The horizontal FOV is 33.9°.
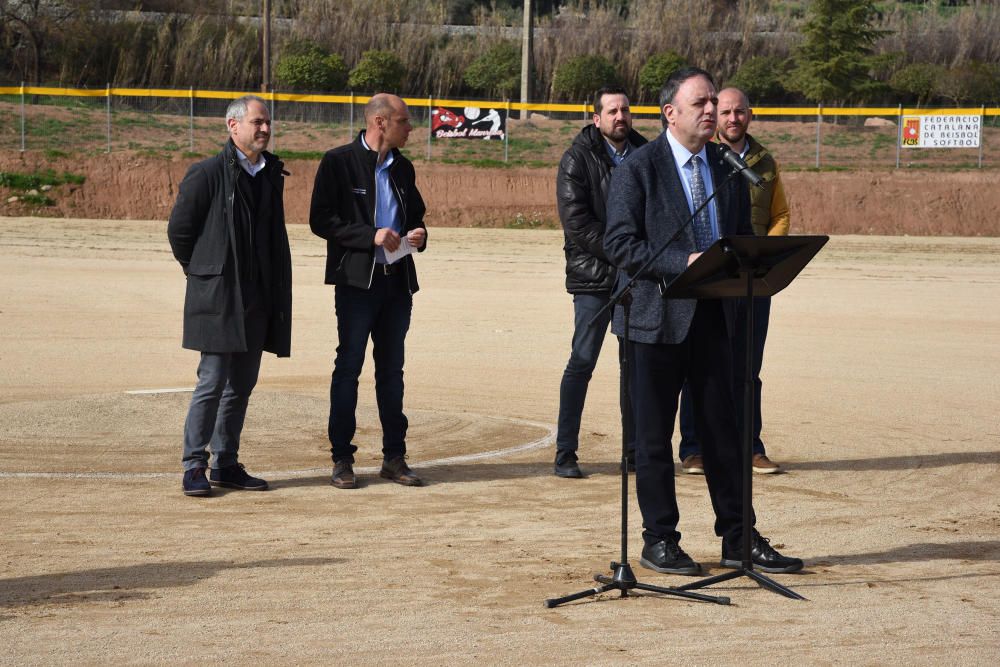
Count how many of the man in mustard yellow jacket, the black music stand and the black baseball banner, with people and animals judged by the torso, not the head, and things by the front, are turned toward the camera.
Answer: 2

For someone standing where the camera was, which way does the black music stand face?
facing away from the viewer and to the left of the viewer

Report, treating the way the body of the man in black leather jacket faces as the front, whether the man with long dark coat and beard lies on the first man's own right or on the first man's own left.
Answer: on the first man's own right

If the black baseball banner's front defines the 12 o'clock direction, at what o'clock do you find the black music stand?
The black music stand is roughly at 12 o'clock from the black baseball banner.

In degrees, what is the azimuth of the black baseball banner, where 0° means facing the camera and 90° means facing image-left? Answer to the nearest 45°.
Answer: approximately 0°

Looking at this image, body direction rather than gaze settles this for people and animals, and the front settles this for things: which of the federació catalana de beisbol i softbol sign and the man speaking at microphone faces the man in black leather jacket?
the federació catalana de beisbol i softbol sign

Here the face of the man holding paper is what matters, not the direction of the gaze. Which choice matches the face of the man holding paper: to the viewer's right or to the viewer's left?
to the viewer's right

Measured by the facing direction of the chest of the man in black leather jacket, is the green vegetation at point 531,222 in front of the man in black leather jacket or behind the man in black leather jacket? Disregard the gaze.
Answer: behind

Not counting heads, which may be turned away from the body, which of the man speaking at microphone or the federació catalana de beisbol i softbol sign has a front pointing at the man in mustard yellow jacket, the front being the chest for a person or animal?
the federació catalana de beisbol i softbol sign

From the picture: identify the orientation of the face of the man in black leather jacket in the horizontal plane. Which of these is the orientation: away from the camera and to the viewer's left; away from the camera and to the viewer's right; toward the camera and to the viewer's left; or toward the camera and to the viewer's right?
toward the camera and to the viewer's right
